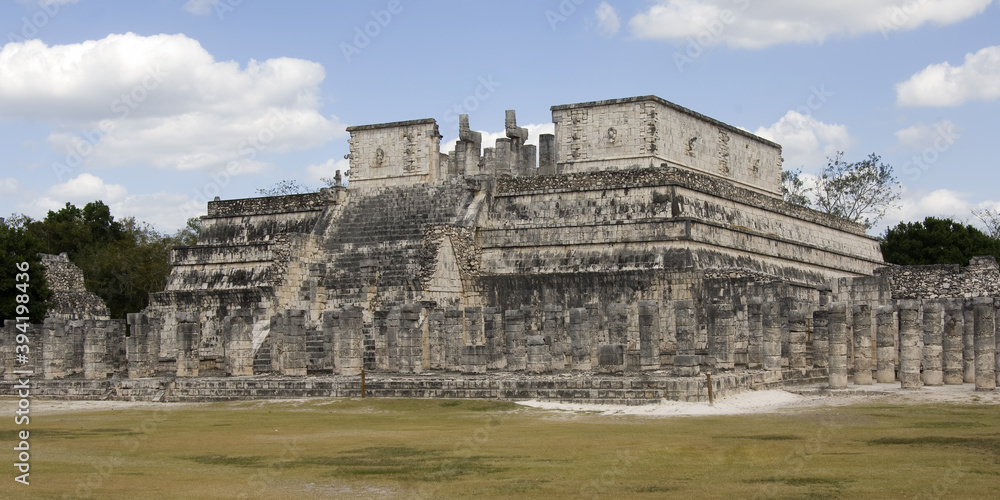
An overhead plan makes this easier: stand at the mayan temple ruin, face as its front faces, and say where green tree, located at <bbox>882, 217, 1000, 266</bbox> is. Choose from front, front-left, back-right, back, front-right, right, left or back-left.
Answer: back

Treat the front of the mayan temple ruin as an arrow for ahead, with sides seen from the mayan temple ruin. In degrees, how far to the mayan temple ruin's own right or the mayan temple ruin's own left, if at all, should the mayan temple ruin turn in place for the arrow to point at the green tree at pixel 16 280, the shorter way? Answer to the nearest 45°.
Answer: approximately 90° to the mayan temple ruin's own right

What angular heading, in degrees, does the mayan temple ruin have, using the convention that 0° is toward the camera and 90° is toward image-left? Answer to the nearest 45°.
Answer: approximately 45°
